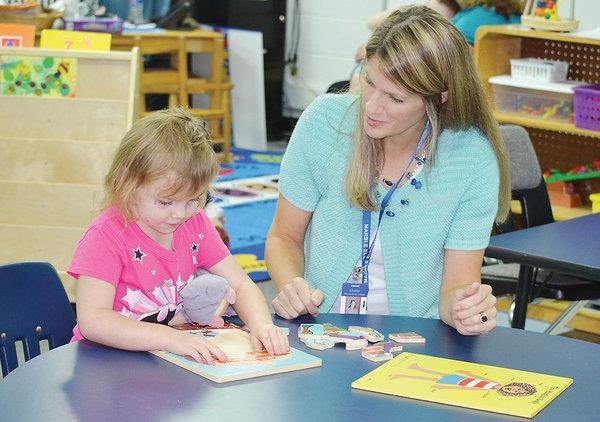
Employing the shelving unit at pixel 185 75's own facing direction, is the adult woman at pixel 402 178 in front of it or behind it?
in front

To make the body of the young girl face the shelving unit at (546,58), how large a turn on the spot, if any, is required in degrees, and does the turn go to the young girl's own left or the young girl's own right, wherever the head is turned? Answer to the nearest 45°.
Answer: approximately 90° to the young girl's own left

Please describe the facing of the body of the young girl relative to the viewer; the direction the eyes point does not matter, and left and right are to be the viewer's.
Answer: facing the viewer and to the right of the viewer

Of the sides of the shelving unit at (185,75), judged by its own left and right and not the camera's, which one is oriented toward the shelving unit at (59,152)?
front

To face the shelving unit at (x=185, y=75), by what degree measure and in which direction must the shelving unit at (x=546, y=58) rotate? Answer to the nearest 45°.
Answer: approximately 90° to its right

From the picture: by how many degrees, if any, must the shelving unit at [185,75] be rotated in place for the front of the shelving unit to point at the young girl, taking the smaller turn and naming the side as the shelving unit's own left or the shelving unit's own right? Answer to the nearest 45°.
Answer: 0° — it already faces them

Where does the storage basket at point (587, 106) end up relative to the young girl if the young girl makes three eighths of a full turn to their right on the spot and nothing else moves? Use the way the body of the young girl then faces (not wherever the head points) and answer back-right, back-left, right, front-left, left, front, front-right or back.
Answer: back-right

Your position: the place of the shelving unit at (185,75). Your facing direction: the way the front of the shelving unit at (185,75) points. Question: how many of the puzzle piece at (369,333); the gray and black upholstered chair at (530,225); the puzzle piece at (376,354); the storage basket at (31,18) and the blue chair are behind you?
0

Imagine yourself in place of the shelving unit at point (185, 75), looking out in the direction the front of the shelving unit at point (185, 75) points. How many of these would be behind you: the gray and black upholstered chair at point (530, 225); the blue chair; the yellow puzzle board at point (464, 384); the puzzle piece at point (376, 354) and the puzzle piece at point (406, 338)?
0

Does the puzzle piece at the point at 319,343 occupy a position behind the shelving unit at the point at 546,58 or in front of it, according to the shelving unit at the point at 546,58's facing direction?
in front

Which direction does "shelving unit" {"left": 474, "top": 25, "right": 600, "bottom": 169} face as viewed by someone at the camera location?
facing the viewer and to the left of the viewer

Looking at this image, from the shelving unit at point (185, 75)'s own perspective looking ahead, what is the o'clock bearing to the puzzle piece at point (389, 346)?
The puzzle piece is roughly at 12 o'clock from the shelving unit.

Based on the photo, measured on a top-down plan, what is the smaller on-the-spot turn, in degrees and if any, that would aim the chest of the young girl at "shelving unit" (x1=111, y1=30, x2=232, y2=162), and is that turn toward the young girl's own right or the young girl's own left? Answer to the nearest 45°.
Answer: approximately 135° to the young girl's own left

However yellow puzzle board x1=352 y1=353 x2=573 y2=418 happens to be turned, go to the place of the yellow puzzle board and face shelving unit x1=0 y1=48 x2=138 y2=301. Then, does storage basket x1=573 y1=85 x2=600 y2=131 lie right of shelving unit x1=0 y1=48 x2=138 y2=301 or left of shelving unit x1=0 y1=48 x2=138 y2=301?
right

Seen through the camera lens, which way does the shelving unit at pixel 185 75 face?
facing the viewer

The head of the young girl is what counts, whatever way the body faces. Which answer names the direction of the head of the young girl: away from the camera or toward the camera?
toward the camera
